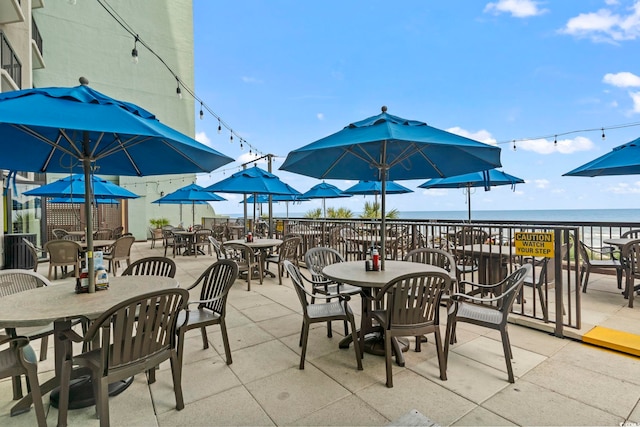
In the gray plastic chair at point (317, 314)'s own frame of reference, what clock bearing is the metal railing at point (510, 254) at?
The metal railing is roughly at 11 o'clock from the gray plastic chair.

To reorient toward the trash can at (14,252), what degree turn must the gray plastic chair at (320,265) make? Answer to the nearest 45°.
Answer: approximately 135° to its right

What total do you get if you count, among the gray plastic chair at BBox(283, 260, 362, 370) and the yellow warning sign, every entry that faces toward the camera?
1

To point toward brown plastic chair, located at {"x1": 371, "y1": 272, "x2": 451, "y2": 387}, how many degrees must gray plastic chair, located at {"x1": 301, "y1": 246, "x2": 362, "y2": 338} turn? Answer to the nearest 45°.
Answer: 0° — it already faces it

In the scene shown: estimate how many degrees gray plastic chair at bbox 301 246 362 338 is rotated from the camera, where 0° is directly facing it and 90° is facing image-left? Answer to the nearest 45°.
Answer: approximately 315°

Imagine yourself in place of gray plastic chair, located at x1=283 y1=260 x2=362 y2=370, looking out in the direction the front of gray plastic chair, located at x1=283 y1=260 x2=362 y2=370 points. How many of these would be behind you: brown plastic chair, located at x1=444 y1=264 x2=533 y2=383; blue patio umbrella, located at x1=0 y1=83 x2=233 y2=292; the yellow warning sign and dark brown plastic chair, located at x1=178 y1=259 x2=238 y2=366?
2

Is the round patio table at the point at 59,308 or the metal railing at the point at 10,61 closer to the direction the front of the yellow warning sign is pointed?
the round patio table

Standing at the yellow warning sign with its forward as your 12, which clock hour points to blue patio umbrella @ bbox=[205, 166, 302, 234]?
The blue patio umbrella is roughly at 3 o'clock from the yellow warning sign.

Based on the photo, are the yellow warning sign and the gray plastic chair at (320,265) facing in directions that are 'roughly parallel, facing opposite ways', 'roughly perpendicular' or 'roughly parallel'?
roughly perpendicular

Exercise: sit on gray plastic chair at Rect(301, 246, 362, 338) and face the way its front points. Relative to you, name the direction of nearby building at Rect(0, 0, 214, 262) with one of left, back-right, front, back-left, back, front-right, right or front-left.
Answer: back

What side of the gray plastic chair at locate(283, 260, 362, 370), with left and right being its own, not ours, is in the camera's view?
right

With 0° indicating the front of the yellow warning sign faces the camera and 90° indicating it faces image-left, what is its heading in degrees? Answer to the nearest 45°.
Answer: approximately 0°

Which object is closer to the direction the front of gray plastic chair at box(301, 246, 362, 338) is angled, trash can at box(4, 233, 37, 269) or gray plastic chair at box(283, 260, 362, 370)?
the gray plastic chair at box(283, 260, 362, 370)
